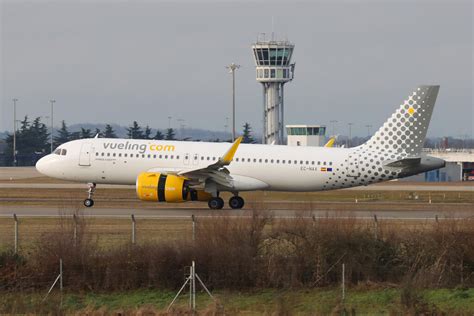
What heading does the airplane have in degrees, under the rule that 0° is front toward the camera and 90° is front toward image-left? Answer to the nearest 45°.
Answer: approximately 90°
